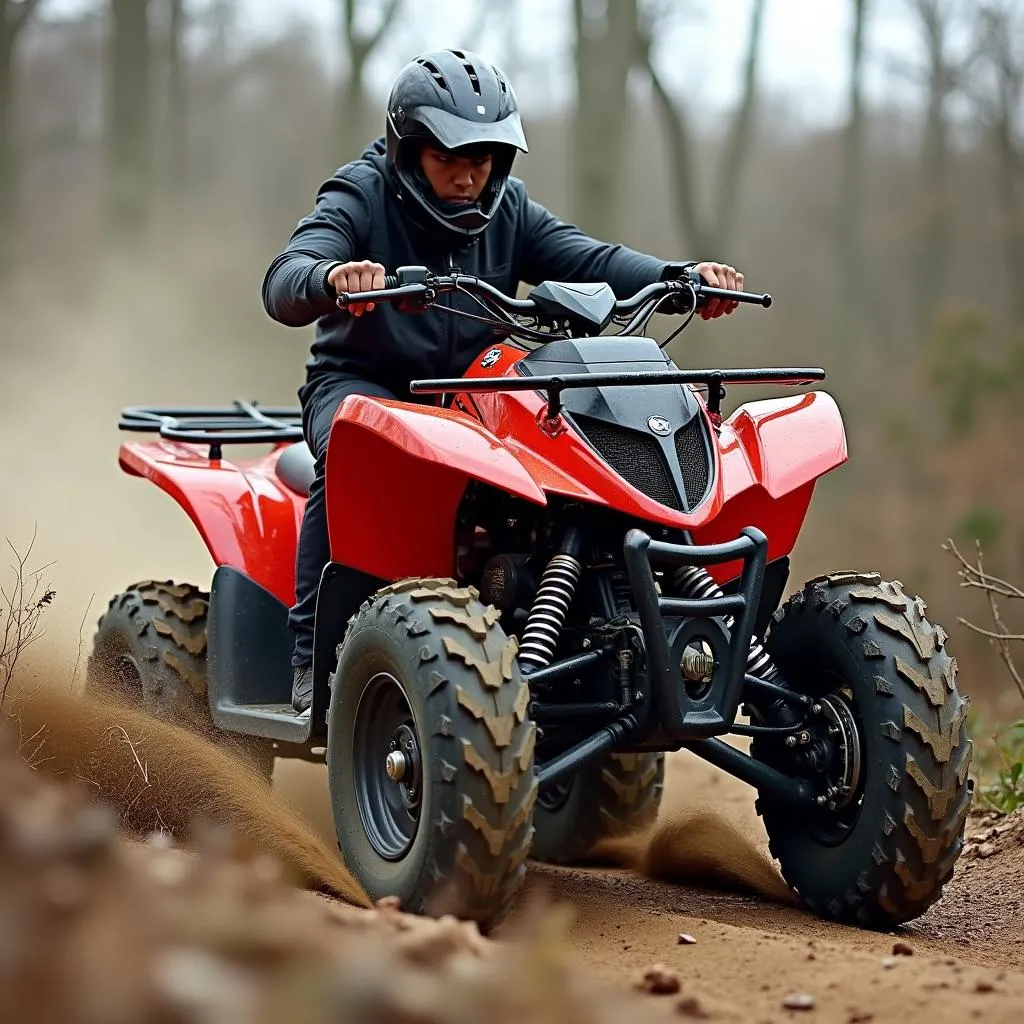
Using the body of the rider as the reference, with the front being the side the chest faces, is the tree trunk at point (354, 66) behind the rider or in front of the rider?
behind

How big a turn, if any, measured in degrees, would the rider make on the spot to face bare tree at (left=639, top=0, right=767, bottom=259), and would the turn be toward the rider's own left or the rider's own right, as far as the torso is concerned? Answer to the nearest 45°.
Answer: approximately 135° to the rider's own left

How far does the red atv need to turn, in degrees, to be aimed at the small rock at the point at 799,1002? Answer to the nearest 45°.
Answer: approximately 45° to its right

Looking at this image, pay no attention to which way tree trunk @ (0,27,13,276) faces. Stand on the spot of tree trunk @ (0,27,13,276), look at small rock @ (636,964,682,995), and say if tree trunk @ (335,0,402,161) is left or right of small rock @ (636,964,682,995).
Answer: left

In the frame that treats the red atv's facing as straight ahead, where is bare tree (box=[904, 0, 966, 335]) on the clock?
The bare tree is roughly at 8 o'clock from the red atv.

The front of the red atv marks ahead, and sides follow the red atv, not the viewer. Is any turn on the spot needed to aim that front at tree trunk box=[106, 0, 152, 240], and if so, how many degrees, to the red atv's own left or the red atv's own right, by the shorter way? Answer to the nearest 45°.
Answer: approximately 135° to the red atv's own left

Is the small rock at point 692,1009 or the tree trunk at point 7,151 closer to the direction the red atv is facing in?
the small rock

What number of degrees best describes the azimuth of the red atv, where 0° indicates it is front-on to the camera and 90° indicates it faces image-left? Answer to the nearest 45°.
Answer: approximately 315°

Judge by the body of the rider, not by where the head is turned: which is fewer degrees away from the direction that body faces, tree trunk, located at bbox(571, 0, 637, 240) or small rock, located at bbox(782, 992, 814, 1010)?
the small rock

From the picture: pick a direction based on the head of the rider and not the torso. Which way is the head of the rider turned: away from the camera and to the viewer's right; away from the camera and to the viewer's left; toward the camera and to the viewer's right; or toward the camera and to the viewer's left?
toward the camera and to the viewer's right
